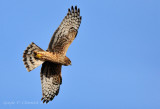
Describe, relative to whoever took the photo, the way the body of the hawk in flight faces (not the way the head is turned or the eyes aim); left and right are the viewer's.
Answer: facing to the right of the viewer
